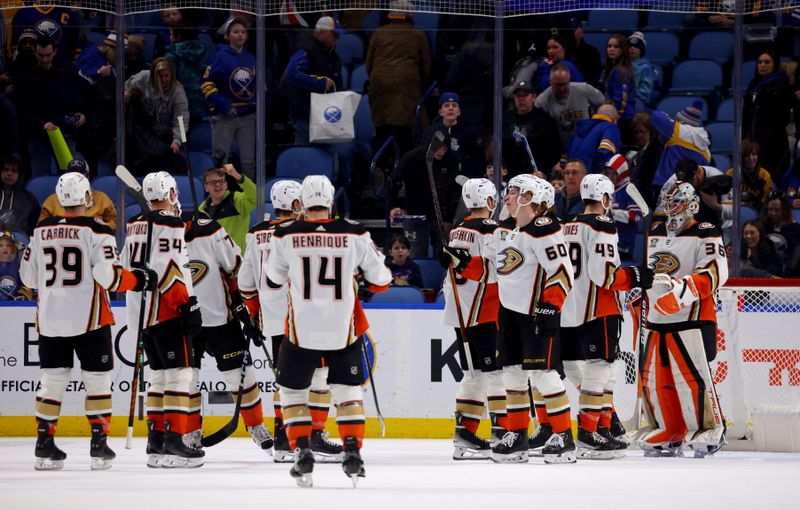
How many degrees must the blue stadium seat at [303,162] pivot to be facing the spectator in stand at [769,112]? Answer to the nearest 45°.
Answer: approximately 90° to its left

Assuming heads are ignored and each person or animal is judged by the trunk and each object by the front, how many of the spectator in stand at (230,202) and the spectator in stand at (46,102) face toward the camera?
2

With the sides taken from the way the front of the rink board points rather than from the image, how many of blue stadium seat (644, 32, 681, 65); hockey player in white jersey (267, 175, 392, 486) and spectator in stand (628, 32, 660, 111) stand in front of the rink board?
1

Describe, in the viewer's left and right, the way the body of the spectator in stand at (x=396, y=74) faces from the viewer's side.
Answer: facing away from the viewer

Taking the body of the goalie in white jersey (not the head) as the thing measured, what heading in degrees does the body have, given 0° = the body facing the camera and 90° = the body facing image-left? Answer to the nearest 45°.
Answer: approximately 45°

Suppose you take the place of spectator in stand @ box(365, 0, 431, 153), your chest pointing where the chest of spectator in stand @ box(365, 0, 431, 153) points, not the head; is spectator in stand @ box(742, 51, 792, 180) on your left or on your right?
on your right

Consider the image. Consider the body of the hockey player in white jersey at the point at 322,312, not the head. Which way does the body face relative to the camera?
away from the camera

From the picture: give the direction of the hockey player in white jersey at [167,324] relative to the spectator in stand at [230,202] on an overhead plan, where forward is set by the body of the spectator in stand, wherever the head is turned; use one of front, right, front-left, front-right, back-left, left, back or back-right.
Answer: front

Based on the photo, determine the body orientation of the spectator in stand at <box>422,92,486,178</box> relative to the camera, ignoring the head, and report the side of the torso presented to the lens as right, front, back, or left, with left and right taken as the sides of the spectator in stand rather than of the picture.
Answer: front

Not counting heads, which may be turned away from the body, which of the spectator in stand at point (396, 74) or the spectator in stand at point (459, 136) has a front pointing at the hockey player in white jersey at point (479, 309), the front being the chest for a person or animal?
the spectator in stand at point (459, 136)

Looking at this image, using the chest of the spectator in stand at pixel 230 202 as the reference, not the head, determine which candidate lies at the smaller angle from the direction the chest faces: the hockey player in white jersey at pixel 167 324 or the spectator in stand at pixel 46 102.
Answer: the hockey player in white jersey

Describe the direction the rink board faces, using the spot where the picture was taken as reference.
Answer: facing the viewer

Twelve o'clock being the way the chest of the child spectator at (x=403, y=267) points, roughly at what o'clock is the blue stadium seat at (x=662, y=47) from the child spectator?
The blue stadium seat is roughly at 8 o'clock from the child spectator.

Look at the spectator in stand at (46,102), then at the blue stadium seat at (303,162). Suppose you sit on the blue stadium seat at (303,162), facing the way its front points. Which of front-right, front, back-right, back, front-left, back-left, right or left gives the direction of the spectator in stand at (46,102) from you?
right
